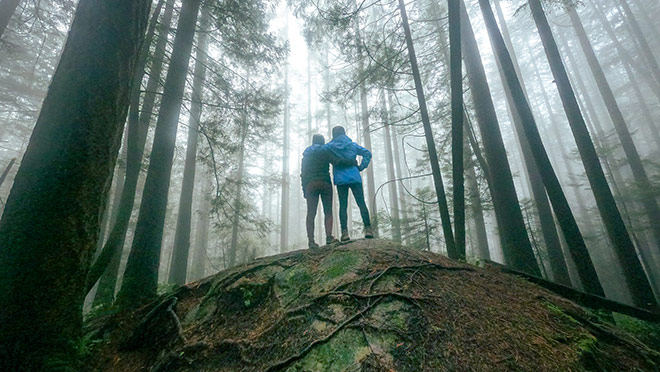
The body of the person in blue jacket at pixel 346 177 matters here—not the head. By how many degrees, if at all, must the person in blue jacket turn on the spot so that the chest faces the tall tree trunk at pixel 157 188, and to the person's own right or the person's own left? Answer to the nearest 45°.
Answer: approximately 90° to the person's own left

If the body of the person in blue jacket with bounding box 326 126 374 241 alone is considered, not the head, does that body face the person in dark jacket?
no

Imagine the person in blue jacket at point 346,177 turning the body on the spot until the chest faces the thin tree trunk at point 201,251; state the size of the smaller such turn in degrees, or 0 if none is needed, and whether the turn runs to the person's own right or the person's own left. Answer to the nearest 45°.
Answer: approximately 45° to the person's own left

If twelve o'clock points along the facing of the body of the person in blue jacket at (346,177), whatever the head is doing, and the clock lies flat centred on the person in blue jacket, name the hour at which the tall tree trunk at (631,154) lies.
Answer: The tall tree trunk is roughly at 2 o'clock from the person in blue jacket.

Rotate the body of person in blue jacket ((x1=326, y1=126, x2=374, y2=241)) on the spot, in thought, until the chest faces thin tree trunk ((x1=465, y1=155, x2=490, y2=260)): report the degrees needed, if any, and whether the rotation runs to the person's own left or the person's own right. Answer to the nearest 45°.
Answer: approximately 45° to the person's own right

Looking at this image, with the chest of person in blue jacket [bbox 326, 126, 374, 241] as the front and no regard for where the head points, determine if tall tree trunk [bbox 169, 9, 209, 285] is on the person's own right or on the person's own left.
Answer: on the person's own left

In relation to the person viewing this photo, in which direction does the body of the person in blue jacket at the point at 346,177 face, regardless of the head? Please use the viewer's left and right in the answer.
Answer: facing away from the viewer

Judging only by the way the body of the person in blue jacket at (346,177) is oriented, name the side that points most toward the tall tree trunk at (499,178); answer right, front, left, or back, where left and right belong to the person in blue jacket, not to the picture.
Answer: right

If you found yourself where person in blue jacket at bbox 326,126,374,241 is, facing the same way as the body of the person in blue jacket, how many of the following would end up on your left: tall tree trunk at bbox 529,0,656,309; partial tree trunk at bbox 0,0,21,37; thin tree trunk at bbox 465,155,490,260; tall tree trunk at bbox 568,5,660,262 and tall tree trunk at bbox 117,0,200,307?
2

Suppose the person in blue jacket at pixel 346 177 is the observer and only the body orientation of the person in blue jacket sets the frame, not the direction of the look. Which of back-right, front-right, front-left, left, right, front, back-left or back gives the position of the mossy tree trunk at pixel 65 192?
back-left

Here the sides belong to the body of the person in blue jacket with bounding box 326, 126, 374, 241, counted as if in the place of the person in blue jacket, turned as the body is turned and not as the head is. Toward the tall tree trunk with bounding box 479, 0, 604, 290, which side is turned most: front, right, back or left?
right

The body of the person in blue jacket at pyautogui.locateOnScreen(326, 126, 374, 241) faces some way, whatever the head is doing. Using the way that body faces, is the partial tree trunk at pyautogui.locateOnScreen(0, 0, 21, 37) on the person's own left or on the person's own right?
on the person's own left

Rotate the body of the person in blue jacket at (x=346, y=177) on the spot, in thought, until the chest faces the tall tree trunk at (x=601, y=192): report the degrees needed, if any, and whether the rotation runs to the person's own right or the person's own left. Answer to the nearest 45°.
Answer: approximately 90° to the person's own right

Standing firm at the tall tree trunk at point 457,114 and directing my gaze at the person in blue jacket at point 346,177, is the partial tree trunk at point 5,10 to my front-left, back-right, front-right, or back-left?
front-left

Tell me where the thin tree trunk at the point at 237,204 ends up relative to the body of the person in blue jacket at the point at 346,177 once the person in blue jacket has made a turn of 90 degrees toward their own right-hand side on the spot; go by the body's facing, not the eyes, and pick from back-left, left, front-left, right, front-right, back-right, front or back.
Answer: back-left
